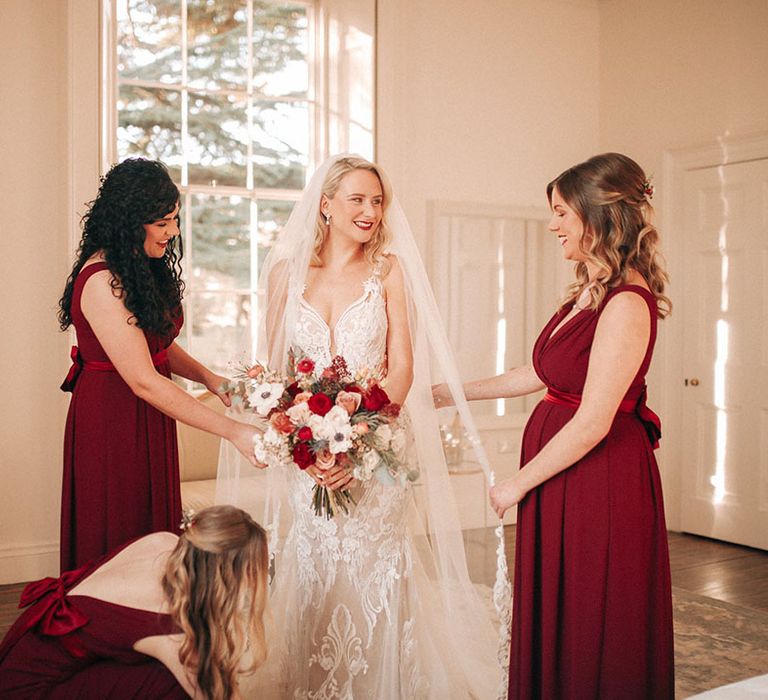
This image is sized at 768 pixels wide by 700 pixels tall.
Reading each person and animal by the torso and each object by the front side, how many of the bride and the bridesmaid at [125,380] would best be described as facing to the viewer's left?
0

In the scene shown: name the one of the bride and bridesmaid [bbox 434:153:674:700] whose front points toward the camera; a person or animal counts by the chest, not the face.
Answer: the bride

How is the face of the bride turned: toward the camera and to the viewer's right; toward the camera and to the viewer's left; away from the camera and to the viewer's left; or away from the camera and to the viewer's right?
toward the camera and to the viewer's right

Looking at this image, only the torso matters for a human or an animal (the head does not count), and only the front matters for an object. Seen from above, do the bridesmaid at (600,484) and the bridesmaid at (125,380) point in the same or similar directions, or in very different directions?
very different directions

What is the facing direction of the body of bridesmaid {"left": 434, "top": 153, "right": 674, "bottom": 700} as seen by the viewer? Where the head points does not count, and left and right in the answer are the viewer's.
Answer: facing to the left of the viewer

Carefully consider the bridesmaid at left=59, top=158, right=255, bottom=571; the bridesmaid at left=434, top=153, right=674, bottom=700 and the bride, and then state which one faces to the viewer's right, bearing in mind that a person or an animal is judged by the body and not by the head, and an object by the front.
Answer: the bridesmaid at left=59, top=158, right=255, bottom=571

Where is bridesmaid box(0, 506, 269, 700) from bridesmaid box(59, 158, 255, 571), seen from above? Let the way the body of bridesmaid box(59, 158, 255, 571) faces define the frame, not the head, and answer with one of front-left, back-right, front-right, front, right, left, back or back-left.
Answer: right

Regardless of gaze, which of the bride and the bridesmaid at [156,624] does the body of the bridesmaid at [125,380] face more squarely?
the bride

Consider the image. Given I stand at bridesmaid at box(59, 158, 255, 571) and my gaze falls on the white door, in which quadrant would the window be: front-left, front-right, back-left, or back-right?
front-left

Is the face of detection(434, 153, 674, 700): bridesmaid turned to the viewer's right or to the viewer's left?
to the viewer's left

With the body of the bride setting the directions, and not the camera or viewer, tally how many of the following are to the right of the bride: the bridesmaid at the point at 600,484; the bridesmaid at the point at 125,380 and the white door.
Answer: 1

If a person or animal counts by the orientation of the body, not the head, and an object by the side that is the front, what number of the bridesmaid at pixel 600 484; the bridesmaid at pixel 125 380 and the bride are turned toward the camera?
1

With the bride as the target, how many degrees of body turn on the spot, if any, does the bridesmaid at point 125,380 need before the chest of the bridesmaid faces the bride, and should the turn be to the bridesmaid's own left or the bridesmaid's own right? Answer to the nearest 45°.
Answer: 0° — they already face them

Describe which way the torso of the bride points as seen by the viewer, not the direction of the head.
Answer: toward the camera

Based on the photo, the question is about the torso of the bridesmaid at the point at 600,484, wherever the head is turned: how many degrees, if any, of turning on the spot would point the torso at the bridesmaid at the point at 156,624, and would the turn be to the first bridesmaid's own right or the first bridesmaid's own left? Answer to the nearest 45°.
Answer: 0° — they already face them

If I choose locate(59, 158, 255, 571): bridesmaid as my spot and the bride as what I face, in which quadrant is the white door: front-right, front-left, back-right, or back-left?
front-left

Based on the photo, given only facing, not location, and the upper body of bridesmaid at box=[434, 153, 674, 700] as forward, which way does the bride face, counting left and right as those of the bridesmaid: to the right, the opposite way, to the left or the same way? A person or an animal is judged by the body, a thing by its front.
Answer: to the left

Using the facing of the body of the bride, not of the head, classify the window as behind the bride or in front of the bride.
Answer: behind

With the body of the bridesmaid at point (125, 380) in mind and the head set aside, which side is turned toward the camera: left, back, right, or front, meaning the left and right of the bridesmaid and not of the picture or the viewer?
right
